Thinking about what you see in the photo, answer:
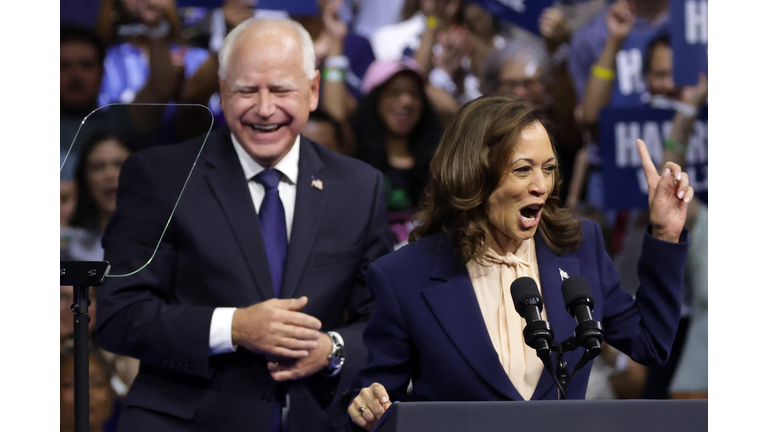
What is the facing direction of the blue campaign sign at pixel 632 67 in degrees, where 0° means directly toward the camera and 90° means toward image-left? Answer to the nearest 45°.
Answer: approximately 0°

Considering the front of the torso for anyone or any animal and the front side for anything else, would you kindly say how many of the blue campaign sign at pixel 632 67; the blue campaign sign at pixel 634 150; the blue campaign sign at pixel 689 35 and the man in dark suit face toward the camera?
4

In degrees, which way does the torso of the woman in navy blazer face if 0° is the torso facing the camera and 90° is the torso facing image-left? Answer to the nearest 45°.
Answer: approximately 315°

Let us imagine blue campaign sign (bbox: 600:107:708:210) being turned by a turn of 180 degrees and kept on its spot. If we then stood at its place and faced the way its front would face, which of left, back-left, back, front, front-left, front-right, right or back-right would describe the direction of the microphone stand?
back

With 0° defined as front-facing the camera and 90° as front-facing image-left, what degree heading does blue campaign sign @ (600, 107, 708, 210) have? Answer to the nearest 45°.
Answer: approximately 0°

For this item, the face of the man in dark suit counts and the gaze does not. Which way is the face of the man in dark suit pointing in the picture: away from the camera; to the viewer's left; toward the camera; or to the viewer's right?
toward the camera

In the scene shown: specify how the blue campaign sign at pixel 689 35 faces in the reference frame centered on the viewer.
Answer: facing the viewer

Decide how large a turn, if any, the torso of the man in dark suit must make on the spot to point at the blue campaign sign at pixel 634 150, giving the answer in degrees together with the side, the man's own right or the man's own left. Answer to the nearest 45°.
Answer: approximately 90° to the man's own left

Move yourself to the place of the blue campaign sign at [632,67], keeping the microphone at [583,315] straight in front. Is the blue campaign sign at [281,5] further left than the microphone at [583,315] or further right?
right
